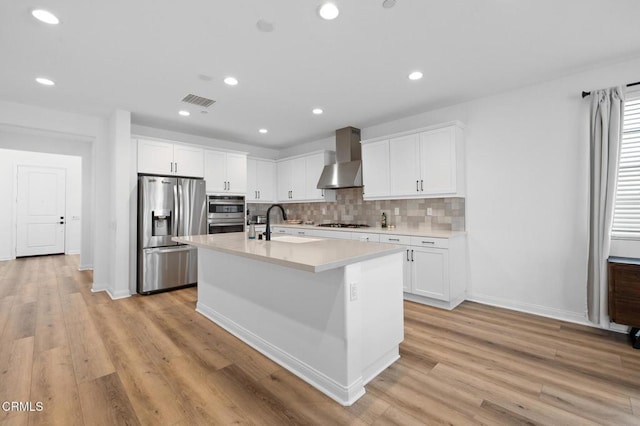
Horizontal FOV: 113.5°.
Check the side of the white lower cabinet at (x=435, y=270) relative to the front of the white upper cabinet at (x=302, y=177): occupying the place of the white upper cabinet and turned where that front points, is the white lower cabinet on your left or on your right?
on your left

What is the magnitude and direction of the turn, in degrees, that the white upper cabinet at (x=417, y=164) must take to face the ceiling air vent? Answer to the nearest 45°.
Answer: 0° — it already faces it

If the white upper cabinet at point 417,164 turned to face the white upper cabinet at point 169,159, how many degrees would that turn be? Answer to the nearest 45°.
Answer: approximately 45° to its right

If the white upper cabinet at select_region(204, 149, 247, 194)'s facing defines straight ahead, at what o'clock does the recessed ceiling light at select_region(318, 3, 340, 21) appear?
The recessed ceiling light is roughly at 1 o'clock from the white upper cabinet.

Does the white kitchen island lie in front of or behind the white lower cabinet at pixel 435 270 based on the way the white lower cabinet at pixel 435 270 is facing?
in front

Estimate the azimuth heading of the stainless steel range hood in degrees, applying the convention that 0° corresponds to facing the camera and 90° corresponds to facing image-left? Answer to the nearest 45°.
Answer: approximately 45°

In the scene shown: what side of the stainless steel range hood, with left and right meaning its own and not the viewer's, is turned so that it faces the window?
left

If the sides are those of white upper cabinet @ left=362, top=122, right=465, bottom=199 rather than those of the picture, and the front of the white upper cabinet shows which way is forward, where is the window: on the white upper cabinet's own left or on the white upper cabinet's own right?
on the white upper cabinet's own left

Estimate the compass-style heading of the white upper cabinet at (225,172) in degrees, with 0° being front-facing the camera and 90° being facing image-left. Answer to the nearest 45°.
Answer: approximately 315°

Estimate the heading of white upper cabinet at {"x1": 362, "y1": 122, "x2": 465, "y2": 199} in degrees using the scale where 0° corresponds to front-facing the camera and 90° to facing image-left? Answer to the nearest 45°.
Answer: approximately 45°

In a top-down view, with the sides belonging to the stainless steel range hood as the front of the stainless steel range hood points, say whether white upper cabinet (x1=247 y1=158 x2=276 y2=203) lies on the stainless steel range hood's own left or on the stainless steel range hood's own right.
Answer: on the stainless steel range hood's own right

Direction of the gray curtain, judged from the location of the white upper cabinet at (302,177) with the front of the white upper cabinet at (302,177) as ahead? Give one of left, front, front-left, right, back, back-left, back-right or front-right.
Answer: left

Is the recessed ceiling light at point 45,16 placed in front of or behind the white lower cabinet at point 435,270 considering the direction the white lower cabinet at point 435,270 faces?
in front
